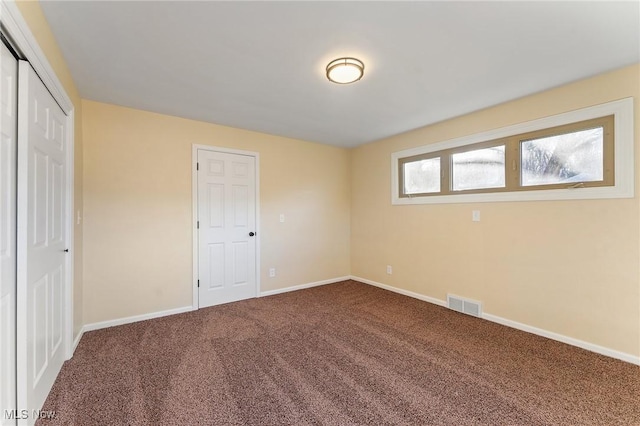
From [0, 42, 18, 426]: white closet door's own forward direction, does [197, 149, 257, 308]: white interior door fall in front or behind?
in front

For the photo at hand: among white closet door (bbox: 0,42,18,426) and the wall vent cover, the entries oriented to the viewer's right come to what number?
1

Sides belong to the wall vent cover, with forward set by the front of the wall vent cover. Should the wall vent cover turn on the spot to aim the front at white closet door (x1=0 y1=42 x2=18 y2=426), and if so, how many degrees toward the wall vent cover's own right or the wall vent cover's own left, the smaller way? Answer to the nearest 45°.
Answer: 0° — it already faces it

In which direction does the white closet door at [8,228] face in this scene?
to the viewer's right

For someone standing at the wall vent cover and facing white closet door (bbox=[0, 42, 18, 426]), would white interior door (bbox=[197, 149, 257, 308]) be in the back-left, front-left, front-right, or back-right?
front-right

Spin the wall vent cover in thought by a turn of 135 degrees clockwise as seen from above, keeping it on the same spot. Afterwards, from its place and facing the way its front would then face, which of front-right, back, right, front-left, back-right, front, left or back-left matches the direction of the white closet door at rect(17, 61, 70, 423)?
back-left

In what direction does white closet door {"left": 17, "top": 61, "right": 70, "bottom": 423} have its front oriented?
to the viewer's right

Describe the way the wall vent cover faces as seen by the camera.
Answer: facing the viewer and to the left of the viewer
